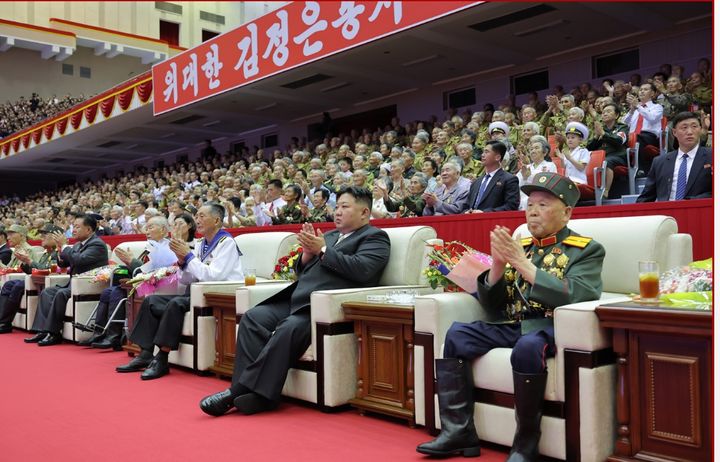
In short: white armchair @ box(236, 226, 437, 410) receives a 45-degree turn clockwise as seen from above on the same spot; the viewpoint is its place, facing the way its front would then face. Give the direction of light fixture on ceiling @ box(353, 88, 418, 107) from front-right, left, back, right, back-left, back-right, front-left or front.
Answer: right

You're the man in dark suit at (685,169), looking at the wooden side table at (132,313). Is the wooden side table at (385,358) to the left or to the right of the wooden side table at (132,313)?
left

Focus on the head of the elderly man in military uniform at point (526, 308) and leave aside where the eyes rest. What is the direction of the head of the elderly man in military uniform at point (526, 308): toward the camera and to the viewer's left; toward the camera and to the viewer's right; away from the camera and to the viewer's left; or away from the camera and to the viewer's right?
toward the camera and to the viewer's left

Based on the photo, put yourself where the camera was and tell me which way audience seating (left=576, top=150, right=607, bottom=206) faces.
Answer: facing the viewer and to the left of the viewer

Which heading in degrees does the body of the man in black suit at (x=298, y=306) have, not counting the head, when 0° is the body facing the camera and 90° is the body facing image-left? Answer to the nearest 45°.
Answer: approximately 45°

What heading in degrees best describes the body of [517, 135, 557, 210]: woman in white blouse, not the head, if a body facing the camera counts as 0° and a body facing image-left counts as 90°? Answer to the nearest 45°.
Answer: approximately 45°

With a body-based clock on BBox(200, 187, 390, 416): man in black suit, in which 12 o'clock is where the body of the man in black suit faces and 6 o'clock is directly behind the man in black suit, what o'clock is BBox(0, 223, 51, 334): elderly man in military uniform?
The elderly man in military uniform is roughly at 3 o'clock from the man in black suit.

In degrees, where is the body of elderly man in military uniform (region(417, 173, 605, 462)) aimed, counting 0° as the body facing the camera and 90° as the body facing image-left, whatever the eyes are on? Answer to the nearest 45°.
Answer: approximately 45°

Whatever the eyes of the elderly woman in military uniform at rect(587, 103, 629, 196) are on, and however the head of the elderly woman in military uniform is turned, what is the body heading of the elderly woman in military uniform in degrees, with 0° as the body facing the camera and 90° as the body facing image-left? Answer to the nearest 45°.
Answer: approximately 45°

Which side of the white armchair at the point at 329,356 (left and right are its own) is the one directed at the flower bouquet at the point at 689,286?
left

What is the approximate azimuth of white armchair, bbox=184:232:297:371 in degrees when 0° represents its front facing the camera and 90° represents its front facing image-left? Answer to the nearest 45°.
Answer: approximately 45°

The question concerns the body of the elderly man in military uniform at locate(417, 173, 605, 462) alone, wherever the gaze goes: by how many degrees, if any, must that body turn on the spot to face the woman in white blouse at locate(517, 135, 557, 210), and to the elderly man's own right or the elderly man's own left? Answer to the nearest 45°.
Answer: approximately 135° to the elderly man's own right

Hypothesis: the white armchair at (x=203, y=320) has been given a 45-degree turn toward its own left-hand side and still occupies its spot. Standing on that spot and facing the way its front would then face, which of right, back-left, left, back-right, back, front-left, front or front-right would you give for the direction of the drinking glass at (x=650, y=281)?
front-left
